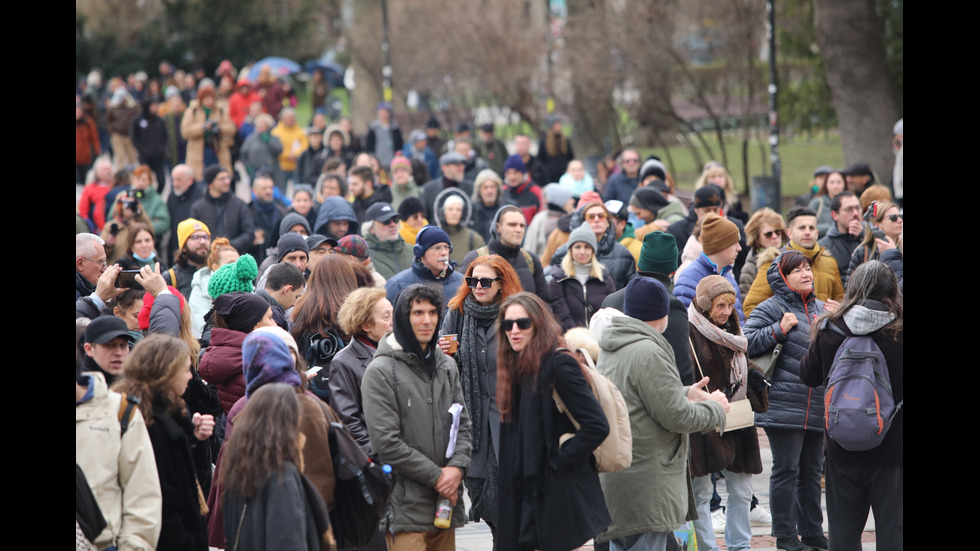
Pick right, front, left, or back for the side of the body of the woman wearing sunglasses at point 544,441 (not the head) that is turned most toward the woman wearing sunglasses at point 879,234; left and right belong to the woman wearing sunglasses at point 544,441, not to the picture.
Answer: back

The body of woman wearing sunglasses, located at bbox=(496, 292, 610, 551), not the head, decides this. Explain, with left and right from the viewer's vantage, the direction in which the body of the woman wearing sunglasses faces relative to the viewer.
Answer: facing the viewer and to the left of the viewer

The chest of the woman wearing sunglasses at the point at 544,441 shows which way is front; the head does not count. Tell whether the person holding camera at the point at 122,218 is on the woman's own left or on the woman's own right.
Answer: on the woman's own right

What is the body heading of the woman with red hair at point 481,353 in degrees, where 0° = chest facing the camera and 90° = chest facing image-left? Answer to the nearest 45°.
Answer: approximately 0°

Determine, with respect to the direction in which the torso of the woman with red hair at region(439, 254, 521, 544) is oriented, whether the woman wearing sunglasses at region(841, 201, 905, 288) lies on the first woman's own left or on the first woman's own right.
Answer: on the first woman's own left

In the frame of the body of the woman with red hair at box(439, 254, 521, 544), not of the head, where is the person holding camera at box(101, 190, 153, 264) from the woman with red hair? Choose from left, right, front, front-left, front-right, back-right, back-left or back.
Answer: back-right

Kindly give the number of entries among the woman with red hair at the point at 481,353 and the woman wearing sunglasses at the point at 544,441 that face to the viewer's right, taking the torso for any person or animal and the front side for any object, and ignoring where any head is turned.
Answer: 0

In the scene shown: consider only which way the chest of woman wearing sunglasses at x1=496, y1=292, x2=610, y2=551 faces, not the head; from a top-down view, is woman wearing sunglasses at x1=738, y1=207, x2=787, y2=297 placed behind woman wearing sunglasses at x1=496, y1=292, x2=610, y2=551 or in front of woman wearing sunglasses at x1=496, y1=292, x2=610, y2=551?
behind
